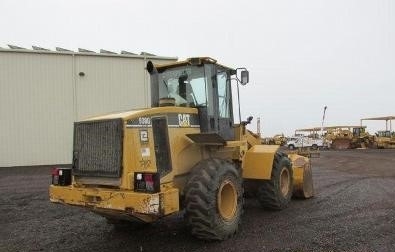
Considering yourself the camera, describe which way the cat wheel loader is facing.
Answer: facing away from the viewer and to the right of the viewer

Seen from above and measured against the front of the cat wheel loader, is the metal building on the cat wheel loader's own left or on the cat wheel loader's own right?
on the cat wheel loader's own left
